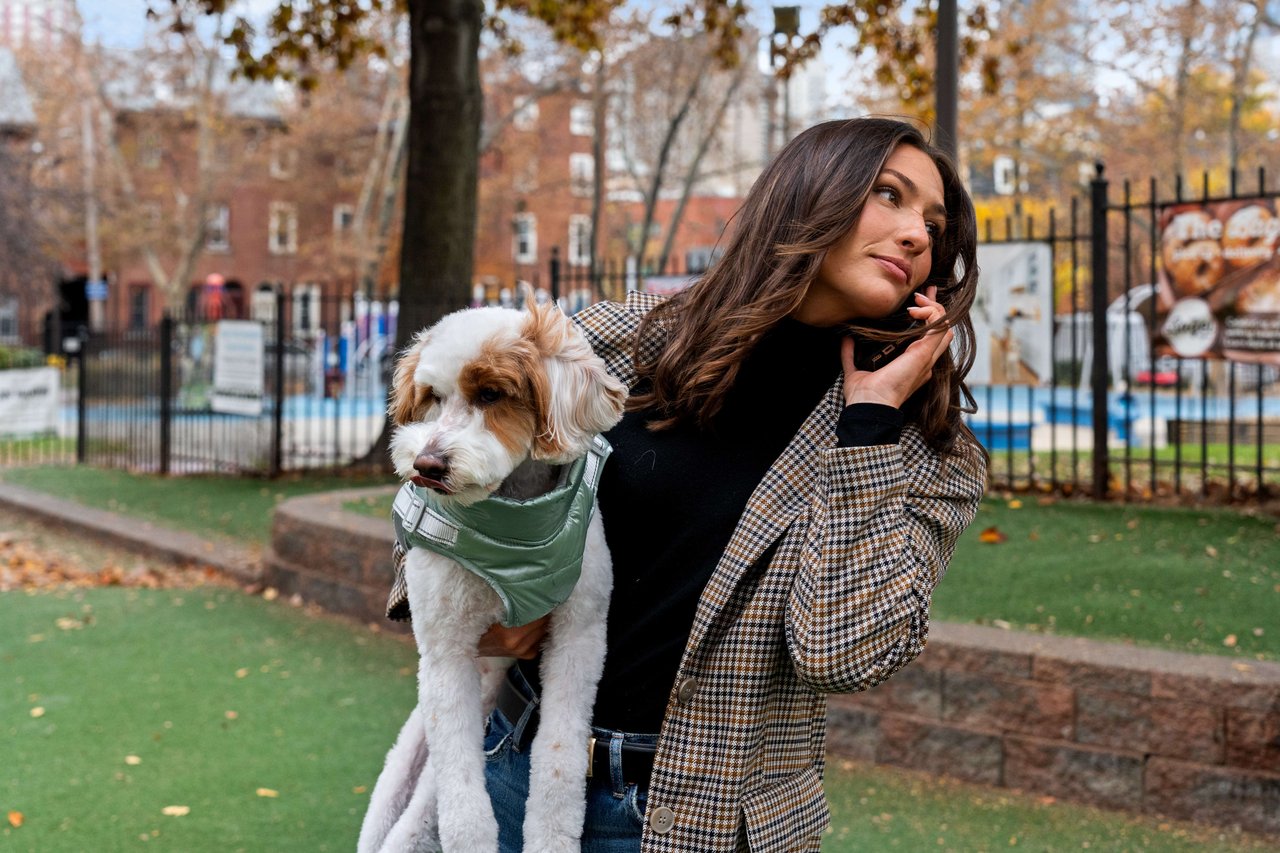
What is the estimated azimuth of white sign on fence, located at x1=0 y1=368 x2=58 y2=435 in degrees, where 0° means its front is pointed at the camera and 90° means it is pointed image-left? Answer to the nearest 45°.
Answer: approximately 0°

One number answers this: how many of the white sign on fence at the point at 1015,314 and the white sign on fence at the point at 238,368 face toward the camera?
2

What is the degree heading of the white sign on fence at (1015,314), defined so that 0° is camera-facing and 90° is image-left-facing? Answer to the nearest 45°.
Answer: approximately 0°
